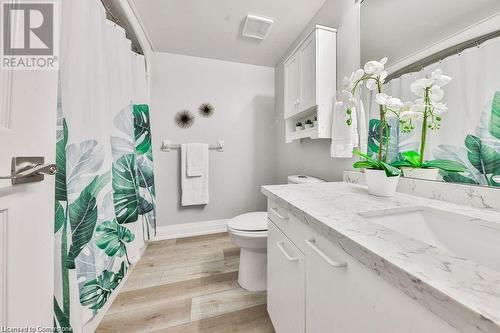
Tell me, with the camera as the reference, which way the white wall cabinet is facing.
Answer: facing the viewer and to the left of the viewer

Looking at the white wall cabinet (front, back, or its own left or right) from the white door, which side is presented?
front

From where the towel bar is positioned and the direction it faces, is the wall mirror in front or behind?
in front

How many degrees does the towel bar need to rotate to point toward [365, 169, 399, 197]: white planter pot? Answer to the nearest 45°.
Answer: approximately 45° to its left

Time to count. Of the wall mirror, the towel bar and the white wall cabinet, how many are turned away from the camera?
0

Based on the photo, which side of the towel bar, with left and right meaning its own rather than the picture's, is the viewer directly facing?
front

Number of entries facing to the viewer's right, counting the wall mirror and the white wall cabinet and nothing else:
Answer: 0

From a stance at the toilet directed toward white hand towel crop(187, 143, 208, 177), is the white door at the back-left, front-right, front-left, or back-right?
back-left

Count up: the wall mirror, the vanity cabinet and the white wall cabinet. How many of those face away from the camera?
0
